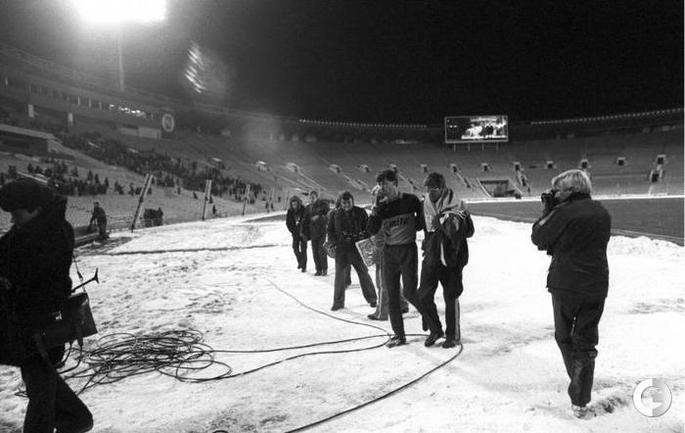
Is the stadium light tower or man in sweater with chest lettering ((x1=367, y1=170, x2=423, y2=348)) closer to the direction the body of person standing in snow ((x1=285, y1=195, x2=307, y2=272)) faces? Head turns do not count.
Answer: the man in sweater with chest lettering

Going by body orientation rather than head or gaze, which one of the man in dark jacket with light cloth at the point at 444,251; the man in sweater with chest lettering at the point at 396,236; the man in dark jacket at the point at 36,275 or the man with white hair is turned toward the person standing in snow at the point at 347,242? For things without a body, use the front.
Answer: the man with white hair

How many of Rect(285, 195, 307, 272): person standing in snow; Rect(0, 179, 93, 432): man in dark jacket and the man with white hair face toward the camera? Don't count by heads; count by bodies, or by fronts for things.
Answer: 1

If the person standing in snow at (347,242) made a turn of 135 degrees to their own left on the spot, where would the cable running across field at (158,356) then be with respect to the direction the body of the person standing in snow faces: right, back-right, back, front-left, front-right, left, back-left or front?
back

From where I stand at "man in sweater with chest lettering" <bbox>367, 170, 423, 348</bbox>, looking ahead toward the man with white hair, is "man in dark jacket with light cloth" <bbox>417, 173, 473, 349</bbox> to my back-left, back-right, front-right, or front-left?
front-left

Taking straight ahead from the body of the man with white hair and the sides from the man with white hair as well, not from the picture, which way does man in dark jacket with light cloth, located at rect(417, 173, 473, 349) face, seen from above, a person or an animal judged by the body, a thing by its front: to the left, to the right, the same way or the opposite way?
to the left

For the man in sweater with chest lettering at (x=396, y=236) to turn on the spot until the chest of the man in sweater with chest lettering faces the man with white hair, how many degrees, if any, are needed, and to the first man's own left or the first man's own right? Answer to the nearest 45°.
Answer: approximately 90° to the first man's own left

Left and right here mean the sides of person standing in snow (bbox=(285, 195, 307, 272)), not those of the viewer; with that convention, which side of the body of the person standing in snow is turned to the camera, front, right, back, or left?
front

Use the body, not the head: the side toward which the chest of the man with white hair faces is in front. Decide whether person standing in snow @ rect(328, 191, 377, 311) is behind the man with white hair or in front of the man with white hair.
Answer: in front

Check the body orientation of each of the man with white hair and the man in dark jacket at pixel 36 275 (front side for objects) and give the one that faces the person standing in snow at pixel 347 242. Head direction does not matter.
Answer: the man with white hair

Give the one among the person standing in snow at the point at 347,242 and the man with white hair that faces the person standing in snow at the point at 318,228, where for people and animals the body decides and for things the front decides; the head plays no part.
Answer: the man with white hair

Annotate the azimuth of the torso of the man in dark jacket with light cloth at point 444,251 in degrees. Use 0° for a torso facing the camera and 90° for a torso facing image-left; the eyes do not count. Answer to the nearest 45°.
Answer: approximately 45°

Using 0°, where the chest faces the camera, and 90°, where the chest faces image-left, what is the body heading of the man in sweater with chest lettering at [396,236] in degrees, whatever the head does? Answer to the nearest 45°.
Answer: approximately 45°

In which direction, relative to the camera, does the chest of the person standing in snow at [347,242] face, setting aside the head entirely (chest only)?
toward the camera
